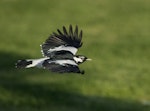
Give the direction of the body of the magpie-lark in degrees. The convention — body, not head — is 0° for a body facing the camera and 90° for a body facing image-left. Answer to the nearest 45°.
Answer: approximately 270°
